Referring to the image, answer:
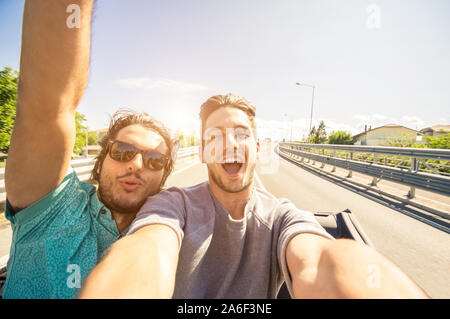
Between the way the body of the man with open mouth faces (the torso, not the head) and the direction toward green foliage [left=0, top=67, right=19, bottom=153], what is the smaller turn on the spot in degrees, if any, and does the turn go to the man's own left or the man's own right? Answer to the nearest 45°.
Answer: approximately 135° to the man's own right

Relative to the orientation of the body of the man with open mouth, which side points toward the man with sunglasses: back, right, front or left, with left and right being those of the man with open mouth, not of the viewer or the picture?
right

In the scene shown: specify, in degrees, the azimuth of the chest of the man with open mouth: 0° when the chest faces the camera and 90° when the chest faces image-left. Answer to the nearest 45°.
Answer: approximately 0°

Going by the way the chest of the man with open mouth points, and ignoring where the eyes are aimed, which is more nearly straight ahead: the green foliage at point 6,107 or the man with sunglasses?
the man with sunglasses
